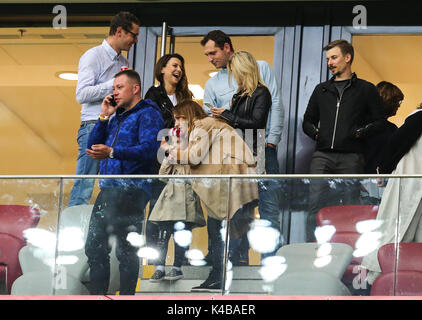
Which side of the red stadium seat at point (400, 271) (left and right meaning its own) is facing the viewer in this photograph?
front

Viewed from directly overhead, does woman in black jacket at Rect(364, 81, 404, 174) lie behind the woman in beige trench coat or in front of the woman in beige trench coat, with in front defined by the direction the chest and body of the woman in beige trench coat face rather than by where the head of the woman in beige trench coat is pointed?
behind

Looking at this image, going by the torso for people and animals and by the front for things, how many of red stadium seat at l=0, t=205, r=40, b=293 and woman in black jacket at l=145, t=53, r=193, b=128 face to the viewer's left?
0

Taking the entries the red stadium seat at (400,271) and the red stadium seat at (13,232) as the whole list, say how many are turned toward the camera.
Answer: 2

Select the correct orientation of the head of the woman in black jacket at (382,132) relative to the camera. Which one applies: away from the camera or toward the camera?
away from the camera

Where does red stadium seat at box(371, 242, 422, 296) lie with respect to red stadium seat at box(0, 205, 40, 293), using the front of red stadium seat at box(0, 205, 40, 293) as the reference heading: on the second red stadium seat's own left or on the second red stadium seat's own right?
on the second red stadium seat's own left

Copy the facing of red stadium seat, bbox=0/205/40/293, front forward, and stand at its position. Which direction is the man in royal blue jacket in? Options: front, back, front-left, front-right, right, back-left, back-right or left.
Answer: left
